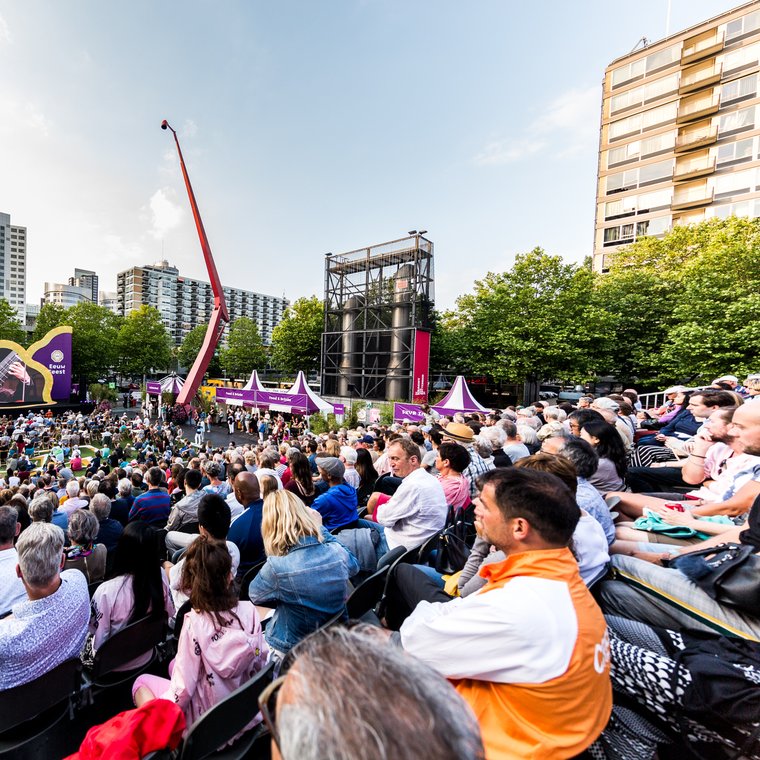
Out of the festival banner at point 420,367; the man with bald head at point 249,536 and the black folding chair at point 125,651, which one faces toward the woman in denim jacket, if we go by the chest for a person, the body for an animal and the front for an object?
the festival banner

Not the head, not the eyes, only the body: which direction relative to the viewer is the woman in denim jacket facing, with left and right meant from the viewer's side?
facing away from the viewer and to the left of the viewer

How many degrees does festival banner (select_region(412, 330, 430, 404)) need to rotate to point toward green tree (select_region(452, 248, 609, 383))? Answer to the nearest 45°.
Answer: approximately 90° to its left

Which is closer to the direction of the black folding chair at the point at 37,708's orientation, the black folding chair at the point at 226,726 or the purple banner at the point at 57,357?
the purple banner

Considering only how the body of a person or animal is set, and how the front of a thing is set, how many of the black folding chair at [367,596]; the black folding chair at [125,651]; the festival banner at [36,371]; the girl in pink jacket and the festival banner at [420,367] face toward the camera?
2

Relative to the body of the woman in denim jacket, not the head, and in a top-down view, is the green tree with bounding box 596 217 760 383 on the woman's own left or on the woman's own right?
on the woman's own right

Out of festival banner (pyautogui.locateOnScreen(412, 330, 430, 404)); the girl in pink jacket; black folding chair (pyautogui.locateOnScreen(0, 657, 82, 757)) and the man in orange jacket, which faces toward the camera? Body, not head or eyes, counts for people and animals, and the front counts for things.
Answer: the festival banner

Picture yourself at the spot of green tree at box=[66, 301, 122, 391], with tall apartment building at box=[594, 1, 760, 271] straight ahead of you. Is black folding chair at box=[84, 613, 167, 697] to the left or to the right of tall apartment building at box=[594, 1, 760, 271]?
right

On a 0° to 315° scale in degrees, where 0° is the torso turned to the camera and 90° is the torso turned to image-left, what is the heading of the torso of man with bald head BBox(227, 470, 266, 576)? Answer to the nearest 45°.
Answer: approximately 135°

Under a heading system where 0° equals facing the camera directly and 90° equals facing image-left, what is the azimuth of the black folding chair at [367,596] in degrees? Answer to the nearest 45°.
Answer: approximately 135°

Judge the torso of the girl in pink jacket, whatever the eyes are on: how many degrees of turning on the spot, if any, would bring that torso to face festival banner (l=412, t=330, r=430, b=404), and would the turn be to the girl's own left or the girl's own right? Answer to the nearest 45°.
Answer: approximately 90° to the girl's own right

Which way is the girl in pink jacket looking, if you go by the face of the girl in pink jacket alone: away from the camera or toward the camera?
away from the camera
